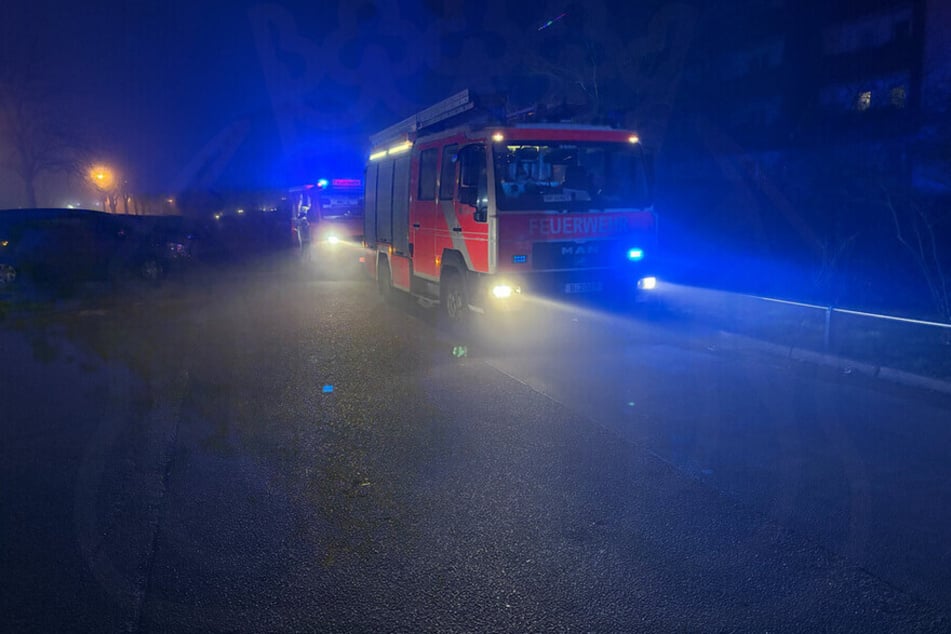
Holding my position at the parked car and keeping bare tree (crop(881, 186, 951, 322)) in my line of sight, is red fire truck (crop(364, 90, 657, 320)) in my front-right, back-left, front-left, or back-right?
front-right

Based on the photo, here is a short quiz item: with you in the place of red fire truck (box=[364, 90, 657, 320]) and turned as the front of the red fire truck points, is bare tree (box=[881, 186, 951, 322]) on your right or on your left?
on your left

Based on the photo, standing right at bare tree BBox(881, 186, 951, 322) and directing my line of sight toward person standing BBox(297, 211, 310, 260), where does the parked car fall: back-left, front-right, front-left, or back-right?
front-left

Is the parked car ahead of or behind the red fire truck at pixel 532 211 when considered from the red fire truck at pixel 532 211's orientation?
behind

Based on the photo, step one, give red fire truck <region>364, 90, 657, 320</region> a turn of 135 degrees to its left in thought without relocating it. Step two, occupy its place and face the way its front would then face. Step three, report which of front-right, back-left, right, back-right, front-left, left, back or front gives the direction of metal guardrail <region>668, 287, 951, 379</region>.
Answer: right

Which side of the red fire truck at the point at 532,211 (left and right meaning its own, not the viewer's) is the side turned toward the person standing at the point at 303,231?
back

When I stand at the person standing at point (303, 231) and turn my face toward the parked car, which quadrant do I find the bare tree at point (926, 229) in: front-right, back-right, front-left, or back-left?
front-left

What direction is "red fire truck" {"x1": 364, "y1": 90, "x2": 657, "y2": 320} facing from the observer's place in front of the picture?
facing the viewer and to the right of the viewer

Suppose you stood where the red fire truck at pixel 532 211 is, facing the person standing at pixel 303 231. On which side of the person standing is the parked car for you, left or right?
left

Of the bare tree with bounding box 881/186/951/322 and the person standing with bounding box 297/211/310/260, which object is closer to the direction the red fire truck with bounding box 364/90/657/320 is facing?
the bare tree
